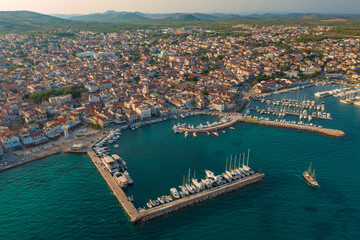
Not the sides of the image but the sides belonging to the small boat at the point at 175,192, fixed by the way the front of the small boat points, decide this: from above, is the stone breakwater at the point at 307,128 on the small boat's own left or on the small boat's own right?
on the small boat's own right

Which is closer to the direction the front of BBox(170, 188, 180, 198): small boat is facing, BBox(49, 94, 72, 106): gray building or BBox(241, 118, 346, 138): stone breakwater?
the gray building

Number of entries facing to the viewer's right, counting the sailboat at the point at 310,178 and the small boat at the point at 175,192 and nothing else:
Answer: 0

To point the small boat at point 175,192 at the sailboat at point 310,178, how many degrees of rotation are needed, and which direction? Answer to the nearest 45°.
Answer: approximately 135° to its right

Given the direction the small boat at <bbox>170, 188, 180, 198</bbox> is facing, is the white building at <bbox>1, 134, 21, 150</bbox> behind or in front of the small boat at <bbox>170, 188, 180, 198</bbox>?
in front

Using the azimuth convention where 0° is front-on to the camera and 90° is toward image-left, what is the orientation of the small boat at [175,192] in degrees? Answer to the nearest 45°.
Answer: approximately 135°
